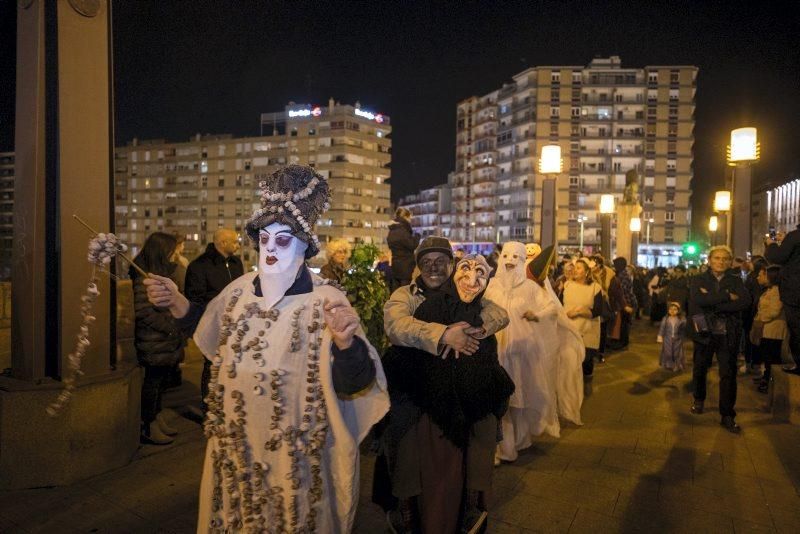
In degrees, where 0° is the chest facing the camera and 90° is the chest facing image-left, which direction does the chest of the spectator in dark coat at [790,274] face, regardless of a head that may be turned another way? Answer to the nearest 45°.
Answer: approximately 90°

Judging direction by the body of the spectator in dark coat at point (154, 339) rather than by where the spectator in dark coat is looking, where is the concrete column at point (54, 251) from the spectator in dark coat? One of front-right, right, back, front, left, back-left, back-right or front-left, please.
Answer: back-right

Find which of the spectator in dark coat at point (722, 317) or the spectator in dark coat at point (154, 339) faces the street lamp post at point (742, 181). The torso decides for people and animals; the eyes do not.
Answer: the spectator in dark coat at point (154, 339)

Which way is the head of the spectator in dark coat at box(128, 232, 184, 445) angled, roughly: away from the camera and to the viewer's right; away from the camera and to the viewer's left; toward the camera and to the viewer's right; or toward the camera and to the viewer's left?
away from the camera and to the viewer's right

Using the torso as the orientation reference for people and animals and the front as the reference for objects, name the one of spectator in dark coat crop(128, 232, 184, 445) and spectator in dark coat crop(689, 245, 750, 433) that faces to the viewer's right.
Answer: spectator in dark coat crop(128, 232, 184, 445)

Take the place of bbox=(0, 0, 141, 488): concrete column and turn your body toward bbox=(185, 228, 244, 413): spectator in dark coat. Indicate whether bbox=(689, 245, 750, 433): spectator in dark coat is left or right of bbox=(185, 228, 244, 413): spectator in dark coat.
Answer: right

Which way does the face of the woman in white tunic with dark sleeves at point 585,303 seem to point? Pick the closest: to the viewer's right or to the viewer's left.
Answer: to the viewer's left

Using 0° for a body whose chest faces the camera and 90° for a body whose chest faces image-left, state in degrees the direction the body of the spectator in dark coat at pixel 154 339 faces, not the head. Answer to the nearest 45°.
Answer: approximately 270°
